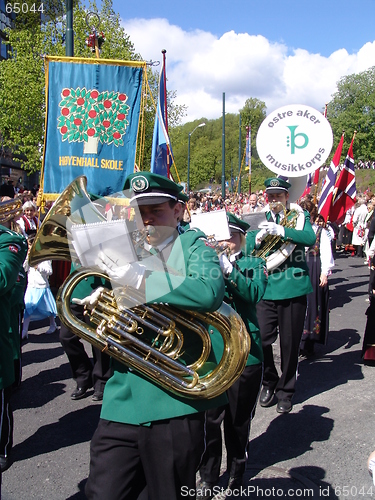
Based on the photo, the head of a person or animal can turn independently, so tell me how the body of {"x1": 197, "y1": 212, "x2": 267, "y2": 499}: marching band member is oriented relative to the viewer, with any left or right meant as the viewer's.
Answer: facing the viewer and to the left of the viewer

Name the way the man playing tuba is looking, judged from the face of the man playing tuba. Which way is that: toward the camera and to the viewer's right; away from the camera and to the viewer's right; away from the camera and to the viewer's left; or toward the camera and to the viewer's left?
toward the camera and to the viewer's left

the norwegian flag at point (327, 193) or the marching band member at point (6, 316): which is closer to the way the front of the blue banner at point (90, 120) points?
the marching band member

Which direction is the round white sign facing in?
toward the camera

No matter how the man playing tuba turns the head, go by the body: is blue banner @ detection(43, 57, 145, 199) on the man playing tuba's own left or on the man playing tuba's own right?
on the man playing tuba's own right

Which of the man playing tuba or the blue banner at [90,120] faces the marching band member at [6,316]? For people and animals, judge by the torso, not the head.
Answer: the blue banner

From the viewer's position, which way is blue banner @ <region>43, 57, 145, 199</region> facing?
facing the viewer

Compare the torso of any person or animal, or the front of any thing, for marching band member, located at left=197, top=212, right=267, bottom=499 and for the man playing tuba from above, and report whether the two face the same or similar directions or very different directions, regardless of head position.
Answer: same or similar directions

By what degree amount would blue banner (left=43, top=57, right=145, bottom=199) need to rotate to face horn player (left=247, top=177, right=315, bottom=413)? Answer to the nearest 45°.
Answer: approximately 45° to its left

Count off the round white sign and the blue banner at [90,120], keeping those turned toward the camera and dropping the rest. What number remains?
2

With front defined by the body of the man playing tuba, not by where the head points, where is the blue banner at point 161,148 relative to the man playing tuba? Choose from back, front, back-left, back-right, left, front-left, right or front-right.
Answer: back-right

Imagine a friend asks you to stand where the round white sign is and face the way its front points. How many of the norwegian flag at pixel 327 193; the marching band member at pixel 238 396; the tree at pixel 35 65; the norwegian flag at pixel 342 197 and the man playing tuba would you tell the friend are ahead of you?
2

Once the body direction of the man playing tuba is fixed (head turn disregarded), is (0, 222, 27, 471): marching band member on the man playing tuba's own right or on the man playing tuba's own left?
on the man playing tuba's own right

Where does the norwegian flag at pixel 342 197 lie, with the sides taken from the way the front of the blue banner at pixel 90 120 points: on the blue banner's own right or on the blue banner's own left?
on the blue banner's own left
